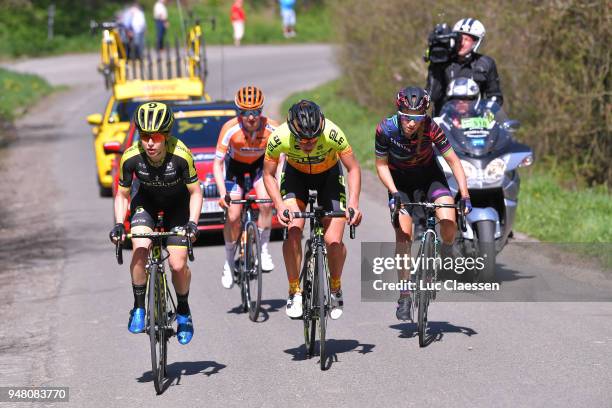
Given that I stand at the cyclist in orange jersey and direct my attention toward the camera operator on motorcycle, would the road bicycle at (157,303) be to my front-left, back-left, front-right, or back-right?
back-right

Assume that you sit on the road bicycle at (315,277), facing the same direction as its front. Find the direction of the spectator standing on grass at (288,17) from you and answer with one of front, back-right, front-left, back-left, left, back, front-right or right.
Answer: back

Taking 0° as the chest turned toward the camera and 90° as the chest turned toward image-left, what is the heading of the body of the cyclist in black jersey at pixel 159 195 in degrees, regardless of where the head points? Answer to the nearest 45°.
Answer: approximately 0°

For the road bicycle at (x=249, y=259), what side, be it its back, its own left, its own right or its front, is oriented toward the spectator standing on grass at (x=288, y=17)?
back
